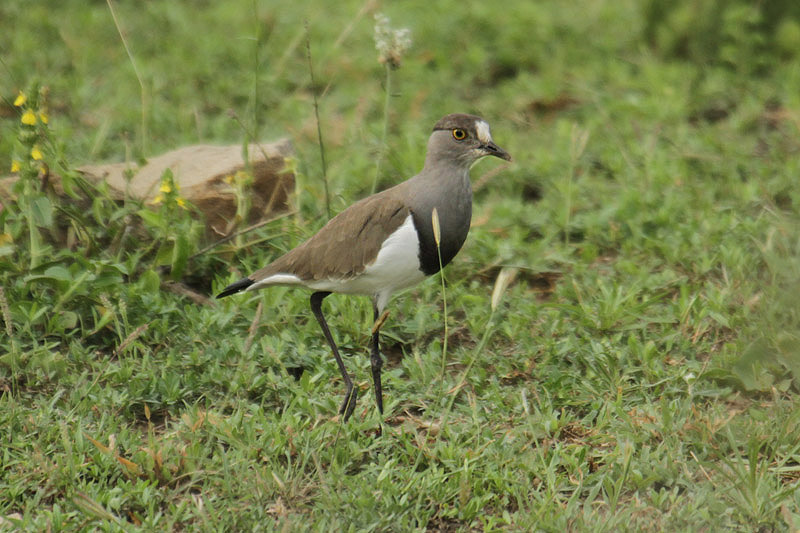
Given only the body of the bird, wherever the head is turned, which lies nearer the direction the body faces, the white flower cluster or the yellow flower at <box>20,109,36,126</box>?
the white flower cluster

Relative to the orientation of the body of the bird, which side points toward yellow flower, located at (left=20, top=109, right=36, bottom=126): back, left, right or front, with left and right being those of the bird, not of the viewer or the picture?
back

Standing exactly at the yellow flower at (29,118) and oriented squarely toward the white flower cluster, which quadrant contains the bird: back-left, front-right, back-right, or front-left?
front-right

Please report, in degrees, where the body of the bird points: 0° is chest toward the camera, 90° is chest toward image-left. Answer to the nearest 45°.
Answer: approximately 270°

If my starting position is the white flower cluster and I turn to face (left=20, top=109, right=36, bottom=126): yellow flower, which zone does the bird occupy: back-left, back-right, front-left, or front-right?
front-left

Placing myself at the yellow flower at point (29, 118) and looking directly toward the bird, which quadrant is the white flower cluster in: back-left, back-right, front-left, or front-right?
front-left

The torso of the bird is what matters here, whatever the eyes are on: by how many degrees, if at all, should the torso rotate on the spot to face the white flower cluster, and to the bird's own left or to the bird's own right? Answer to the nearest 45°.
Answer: approximately 90° to the bird's own left
